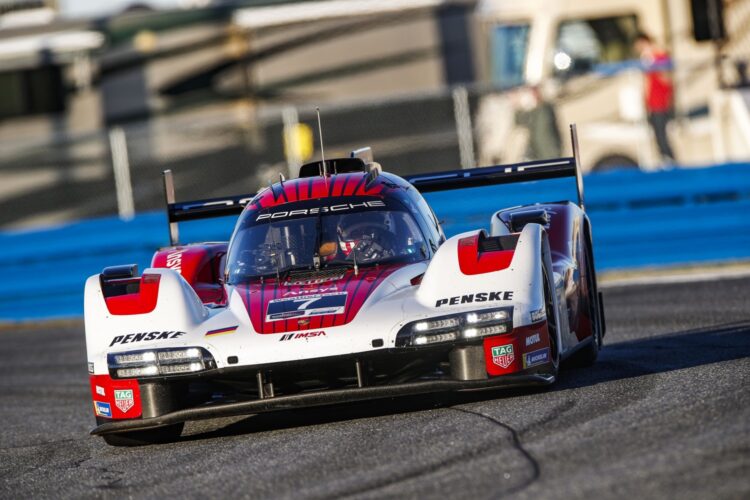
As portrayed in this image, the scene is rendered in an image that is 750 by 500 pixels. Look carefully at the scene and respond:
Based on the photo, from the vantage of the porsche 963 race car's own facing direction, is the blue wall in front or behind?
behind

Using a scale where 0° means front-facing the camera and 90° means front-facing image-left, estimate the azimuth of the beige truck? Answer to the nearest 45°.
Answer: approximately 45°

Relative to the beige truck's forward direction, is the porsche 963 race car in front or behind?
in front

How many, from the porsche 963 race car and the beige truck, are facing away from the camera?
0

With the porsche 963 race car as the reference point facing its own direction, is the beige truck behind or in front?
behind

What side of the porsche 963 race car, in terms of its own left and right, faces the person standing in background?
back

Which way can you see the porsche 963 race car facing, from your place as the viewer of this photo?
facing the viewer
